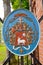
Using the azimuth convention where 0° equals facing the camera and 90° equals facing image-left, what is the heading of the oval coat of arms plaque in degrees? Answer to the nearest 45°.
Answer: approximately 0°
